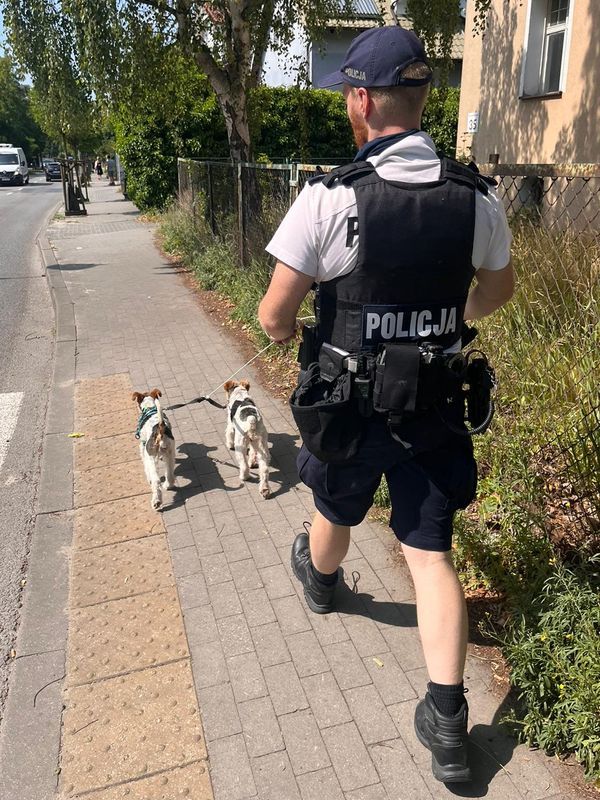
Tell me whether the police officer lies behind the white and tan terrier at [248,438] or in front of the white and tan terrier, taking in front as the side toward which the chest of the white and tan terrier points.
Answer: behind

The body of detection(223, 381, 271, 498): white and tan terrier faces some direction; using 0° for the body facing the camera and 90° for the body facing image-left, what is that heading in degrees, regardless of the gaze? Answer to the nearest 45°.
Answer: approximately 180°

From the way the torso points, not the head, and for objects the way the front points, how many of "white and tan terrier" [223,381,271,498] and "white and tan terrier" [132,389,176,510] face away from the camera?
2

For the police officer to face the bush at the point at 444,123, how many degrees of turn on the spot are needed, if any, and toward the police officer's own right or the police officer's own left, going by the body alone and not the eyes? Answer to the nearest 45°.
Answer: approximately 45° to the police officer's own right

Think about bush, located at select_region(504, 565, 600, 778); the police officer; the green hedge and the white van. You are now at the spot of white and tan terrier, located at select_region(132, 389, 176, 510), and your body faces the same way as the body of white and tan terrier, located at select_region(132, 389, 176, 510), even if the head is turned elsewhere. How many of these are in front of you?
2

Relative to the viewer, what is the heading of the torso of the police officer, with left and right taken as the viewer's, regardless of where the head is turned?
facing away from the viewer and to the left of the viewer

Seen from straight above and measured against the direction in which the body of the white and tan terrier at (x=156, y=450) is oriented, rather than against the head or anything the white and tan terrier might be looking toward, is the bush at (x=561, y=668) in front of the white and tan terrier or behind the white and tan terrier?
behind

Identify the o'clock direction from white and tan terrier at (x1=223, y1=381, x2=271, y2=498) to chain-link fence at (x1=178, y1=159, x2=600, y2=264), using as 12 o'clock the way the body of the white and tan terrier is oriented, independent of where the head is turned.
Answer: The chain-link fence is roughly at 12 o'clock from the white and tan terrier.

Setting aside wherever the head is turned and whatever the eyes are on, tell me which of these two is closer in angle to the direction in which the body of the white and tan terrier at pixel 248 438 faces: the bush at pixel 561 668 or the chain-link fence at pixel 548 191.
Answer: the chain-link fence

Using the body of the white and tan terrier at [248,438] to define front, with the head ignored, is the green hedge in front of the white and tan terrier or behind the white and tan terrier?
in front

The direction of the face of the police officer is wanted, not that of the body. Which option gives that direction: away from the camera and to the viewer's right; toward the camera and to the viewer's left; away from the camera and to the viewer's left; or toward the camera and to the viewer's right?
away from the camera and to the viewer's left

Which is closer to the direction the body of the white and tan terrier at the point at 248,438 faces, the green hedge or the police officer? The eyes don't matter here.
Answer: the green hedge

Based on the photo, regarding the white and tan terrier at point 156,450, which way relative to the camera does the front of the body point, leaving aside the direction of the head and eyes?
away from the camera

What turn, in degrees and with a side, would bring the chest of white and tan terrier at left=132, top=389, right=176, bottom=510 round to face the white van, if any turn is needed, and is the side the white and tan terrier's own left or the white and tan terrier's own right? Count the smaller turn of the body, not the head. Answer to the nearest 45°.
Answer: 0° — it already faces it
